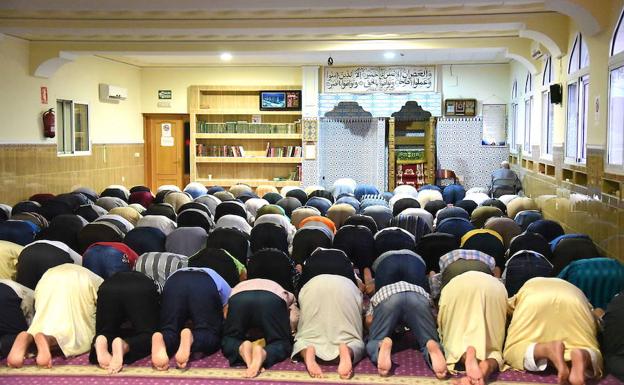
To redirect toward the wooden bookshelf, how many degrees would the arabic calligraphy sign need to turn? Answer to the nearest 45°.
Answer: approximately 90° to its right

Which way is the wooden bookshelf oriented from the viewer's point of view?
toward the camera

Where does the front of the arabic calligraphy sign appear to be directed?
toward the camera

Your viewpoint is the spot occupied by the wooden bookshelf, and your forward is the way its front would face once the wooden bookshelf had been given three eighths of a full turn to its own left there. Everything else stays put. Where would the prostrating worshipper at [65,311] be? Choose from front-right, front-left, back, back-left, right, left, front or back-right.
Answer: back-right

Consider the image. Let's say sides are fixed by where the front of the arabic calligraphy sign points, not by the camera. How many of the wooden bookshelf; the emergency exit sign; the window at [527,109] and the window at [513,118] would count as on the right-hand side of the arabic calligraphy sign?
2

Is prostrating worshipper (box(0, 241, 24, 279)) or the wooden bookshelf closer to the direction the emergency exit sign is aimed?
the prostrating worshipper

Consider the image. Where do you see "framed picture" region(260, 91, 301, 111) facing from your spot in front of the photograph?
facing the viewer

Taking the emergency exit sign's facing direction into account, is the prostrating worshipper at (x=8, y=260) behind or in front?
in front

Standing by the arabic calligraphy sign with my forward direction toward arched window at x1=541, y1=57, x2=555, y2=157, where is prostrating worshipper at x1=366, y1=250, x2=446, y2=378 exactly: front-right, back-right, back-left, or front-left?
front-right

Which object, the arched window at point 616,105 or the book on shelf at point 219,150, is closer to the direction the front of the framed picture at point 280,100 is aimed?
the arched window

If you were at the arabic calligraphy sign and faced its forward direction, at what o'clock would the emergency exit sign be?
The emergency exit sign is roughly at 3 o'clock from the arabic calligraphy sign.

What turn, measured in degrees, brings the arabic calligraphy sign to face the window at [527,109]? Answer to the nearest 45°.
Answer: approximately 45° to its left

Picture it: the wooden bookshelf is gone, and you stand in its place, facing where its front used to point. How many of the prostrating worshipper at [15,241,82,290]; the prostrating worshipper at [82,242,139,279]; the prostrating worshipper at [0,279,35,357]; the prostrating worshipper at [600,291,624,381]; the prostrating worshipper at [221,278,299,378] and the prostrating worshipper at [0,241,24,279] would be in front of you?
6

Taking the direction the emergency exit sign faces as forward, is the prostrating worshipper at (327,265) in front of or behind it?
in front

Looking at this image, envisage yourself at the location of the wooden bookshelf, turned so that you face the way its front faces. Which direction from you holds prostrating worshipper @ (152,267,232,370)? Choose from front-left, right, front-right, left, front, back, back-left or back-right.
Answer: front

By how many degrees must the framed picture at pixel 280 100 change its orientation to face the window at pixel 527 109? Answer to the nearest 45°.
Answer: approximately 45° to its left

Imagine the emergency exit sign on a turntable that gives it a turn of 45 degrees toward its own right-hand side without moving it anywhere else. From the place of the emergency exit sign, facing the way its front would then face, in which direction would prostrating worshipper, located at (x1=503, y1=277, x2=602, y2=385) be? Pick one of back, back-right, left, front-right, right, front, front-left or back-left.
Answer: front-left

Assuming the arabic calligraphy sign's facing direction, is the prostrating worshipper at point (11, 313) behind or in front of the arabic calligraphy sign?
in front
